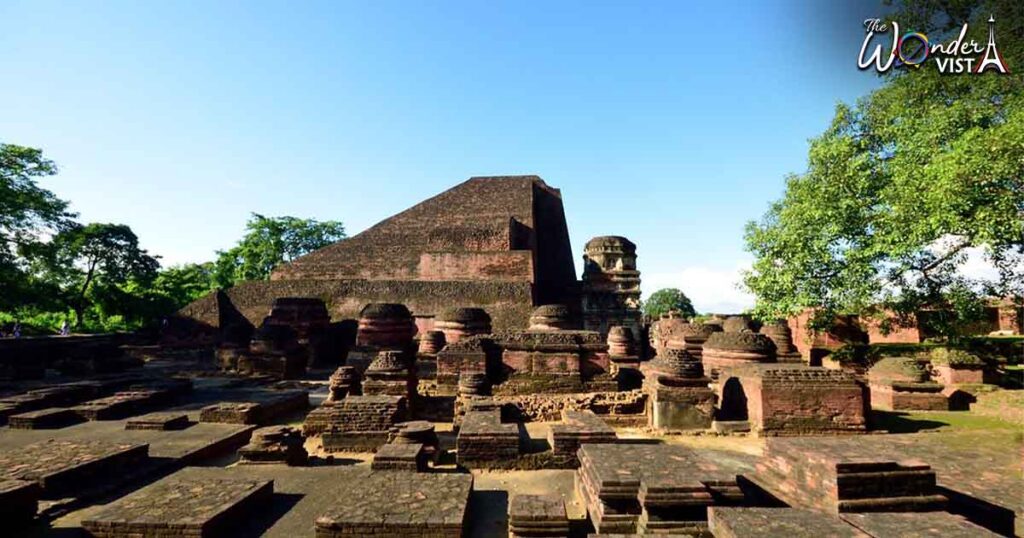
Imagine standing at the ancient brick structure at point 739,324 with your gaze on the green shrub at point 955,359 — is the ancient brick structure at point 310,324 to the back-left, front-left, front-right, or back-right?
back-right

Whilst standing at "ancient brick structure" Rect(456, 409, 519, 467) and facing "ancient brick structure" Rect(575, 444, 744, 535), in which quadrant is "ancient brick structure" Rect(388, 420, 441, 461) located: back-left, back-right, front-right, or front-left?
back-right
